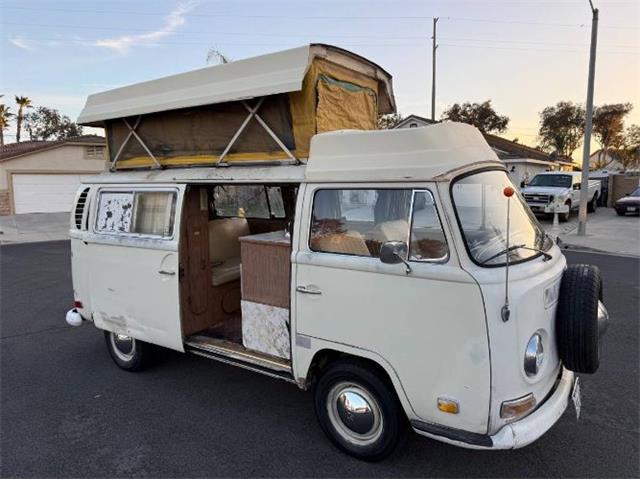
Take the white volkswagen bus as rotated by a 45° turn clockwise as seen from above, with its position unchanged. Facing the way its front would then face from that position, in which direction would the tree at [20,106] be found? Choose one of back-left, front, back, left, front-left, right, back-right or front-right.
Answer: back-right

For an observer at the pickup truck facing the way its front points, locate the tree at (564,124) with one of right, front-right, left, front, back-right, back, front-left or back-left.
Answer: back-right

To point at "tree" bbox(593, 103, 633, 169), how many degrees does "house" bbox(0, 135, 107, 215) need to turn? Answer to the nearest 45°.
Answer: approximately 90° to its left

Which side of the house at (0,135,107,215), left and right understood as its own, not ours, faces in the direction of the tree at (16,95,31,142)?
back

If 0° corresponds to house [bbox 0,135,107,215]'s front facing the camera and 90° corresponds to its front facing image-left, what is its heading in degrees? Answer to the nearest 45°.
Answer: approximately 0°

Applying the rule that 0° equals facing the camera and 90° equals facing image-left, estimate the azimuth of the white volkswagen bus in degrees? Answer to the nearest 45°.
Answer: approximately 315°

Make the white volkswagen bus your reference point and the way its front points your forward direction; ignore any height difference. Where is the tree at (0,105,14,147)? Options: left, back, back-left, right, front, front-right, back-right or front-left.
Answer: back

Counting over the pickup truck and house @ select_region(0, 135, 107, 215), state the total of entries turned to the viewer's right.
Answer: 0

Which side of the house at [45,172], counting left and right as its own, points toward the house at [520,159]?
left

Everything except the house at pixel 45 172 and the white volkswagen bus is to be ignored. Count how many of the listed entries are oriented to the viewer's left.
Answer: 0

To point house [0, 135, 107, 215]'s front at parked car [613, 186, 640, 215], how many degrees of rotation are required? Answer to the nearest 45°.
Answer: approximately 45° to its left
